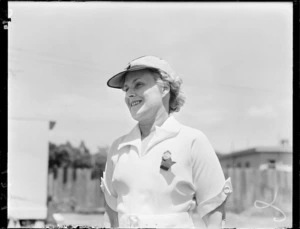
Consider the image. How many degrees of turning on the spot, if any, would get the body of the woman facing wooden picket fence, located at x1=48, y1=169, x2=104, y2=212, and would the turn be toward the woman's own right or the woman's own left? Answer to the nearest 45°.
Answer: approximately 135° to the woman's own right

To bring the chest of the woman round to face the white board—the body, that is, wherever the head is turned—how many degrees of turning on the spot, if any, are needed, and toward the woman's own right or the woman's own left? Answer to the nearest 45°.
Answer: approximately 135° to the woman's own right

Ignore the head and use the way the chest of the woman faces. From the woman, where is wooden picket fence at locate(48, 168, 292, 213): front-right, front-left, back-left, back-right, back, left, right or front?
back-right

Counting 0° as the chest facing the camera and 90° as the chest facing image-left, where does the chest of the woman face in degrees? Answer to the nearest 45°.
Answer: approximately 45°
